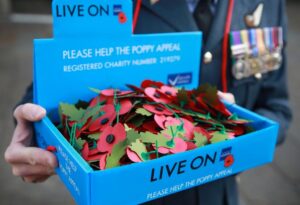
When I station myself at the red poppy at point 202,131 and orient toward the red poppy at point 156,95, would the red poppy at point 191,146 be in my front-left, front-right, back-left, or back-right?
back-left

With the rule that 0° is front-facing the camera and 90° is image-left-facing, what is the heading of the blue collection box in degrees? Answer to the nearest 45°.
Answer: approximately 315°
